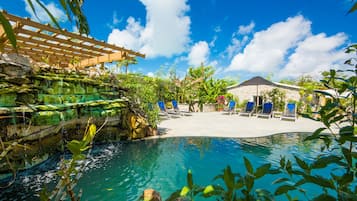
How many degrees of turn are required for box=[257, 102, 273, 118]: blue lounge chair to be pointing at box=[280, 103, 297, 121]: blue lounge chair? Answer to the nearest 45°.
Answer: approximately 135° to its left

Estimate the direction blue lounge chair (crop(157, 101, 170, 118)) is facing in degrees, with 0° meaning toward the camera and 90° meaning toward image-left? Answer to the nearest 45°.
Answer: approximately 315°

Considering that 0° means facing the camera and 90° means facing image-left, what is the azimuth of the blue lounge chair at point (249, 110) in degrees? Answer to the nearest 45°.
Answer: approximately 45°

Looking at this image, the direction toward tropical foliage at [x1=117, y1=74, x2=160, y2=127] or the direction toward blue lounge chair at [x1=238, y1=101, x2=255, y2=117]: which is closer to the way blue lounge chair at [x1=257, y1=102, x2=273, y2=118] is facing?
the tropical foliage

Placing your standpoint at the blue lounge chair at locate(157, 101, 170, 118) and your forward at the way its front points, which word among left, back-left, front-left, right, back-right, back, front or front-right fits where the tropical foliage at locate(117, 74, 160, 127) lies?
front-right

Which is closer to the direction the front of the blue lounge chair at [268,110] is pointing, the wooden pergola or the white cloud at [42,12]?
the wooden pergola

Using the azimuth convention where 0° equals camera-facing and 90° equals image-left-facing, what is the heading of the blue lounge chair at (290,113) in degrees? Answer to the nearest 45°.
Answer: approximately 45°
